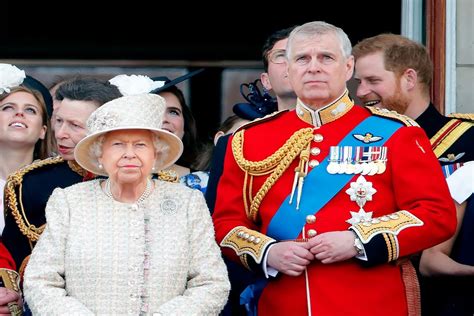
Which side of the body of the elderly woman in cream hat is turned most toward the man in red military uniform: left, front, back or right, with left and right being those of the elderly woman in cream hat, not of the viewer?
left

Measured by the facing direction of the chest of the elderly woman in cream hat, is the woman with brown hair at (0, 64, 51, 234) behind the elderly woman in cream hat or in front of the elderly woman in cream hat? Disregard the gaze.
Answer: behind

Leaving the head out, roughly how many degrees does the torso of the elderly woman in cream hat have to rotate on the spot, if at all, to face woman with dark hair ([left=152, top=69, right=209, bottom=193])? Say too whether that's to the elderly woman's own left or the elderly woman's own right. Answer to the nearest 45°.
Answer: approximately 180°

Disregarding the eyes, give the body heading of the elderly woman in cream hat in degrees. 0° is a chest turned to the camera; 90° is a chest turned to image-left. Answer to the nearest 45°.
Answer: approximately 0°
